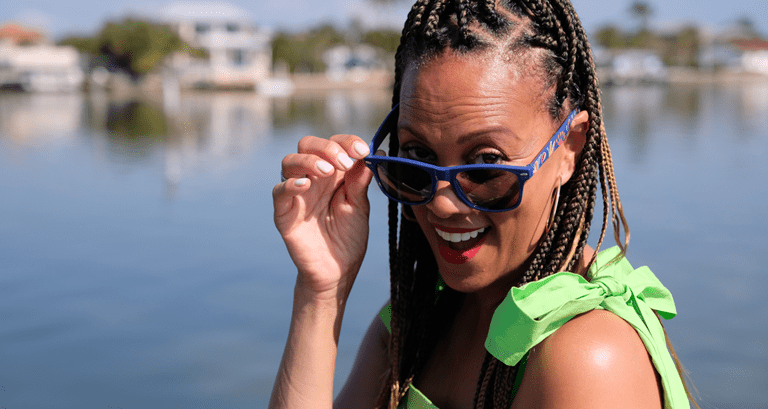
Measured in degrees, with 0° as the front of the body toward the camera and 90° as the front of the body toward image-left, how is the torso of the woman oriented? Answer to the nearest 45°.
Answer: approximately 45°
